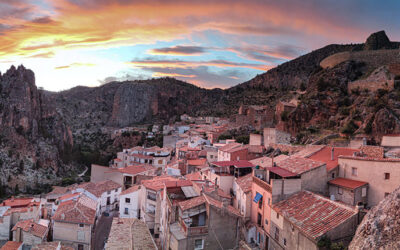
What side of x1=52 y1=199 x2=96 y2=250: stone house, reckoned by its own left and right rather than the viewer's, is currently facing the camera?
front

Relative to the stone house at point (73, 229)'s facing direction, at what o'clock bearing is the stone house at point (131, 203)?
the stone house at point (131, 203) is roughly at 8 o'clock from the stone house at point (73, 229).

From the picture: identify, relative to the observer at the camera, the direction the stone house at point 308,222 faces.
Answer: facing the viewer and to the left of the viewer

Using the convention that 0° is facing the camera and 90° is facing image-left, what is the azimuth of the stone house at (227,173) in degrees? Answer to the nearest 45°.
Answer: approximately 45°

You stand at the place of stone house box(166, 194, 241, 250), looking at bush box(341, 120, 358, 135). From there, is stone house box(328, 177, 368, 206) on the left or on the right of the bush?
right

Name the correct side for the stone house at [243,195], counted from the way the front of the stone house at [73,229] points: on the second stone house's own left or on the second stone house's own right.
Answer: on the second stone house's own left

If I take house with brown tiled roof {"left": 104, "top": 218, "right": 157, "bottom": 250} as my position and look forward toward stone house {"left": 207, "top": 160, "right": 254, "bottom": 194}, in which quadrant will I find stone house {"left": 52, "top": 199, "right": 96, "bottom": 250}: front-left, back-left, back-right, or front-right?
back-left

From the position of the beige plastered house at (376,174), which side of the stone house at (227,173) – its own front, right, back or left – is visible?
left

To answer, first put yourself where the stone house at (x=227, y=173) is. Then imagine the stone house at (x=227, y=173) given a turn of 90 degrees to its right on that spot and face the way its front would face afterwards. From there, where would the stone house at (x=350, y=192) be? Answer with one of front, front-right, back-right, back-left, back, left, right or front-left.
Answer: back

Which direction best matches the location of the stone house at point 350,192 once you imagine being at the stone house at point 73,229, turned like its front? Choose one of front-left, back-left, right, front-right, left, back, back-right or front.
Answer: front-left

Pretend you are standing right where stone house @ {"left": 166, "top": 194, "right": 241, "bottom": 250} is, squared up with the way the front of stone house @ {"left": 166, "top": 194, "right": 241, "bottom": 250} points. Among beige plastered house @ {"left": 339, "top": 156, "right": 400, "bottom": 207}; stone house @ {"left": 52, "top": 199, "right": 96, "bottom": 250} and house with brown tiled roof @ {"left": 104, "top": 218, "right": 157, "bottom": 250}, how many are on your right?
2
